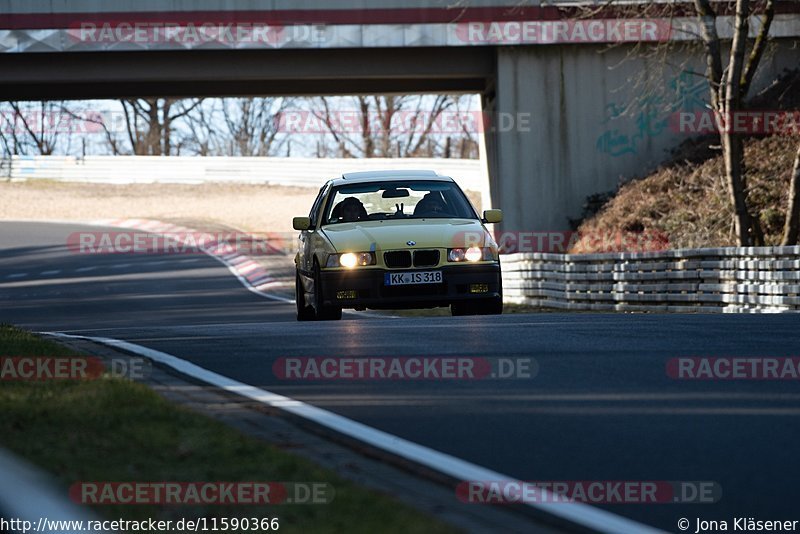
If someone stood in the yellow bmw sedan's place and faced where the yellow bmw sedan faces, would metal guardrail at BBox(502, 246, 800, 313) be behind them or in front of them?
behind

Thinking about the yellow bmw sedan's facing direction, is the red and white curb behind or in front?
behind

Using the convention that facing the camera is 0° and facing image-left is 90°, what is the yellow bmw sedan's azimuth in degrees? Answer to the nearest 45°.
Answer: approximately 0°

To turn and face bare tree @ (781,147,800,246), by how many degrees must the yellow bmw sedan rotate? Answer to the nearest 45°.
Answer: approximately 135° to its left

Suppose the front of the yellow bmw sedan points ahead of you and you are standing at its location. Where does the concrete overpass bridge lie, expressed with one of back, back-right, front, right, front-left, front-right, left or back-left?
back
